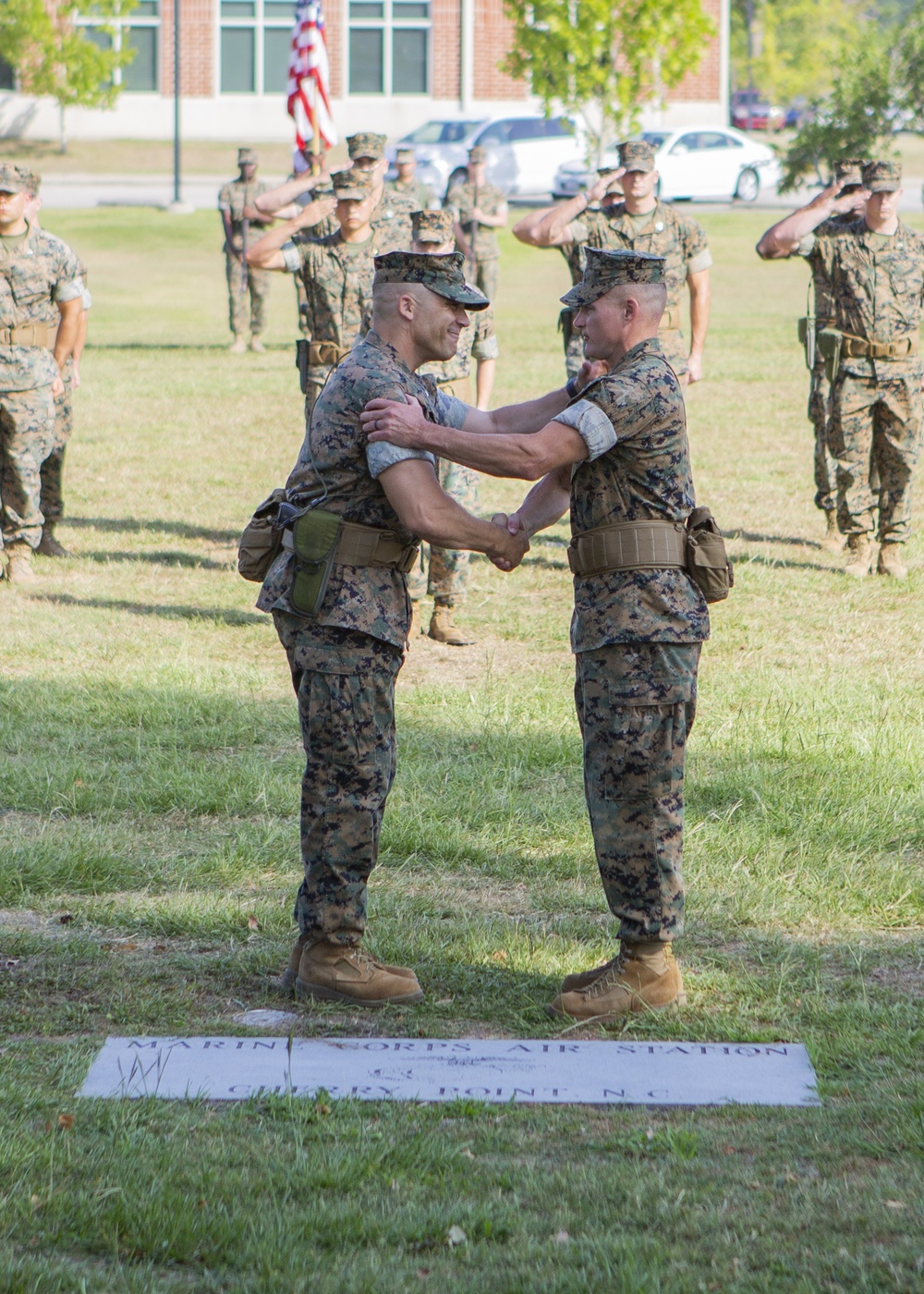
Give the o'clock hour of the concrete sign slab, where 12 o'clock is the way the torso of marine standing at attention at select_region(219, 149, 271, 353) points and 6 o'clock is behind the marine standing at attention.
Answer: The concrete sign slab is roughly at 12 o'clock from the marine standing at attention.

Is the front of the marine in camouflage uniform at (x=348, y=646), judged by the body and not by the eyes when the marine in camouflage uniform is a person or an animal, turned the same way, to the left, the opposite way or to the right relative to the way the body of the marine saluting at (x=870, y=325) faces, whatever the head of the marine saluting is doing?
to the left

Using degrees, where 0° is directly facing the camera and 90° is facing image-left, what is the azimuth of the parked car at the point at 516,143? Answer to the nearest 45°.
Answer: approximately 45°

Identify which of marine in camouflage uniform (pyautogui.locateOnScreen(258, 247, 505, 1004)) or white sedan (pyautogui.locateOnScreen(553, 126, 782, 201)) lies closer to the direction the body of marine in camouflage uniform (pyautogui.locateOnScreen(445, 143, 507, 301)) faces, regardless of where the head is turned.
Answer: the marine in camouflage uniform

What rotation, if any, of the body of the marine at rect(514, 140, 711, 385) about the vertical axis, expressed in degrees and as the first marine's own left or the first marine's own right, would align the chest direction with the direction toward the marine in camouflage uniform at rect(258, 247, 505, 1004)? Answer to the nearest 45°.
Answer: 0° — they already face them

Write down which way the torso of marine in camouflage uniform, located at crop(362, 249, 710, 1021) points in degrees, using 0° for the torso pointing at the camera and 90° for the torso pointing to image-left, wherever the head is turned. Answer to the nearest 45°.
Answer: approximately 90°

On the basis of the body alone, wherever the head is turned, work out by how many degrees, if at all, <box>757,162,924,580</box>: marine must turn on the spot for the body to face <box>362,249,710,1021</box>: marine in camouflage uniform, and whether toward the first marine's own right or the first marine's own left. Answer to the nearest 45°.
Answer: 0° — they already face them

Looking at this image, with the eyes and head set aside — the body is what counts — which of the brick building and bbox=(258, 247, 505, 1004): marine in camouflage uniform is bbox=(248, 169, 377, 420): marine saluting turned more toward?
the marine in camouflage uniform

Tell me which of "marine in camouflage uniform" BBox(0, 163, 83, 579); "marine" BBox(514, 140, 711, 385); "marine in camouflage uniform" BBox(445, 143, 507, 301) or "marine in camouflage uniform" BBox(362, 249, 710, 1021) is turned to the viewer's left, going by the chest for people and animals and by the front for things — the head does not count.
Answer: "marine in camouflage uniform" BBox(362, 249, 710, 1021)

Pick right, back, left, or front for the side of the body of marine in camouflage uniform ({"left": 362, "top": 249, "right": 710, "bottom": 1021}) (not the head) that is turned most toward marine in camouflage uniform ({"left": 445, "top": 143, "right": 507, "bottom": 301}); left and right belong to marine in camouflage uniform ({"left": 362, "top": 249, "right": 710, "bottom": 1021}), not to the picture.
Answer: right
